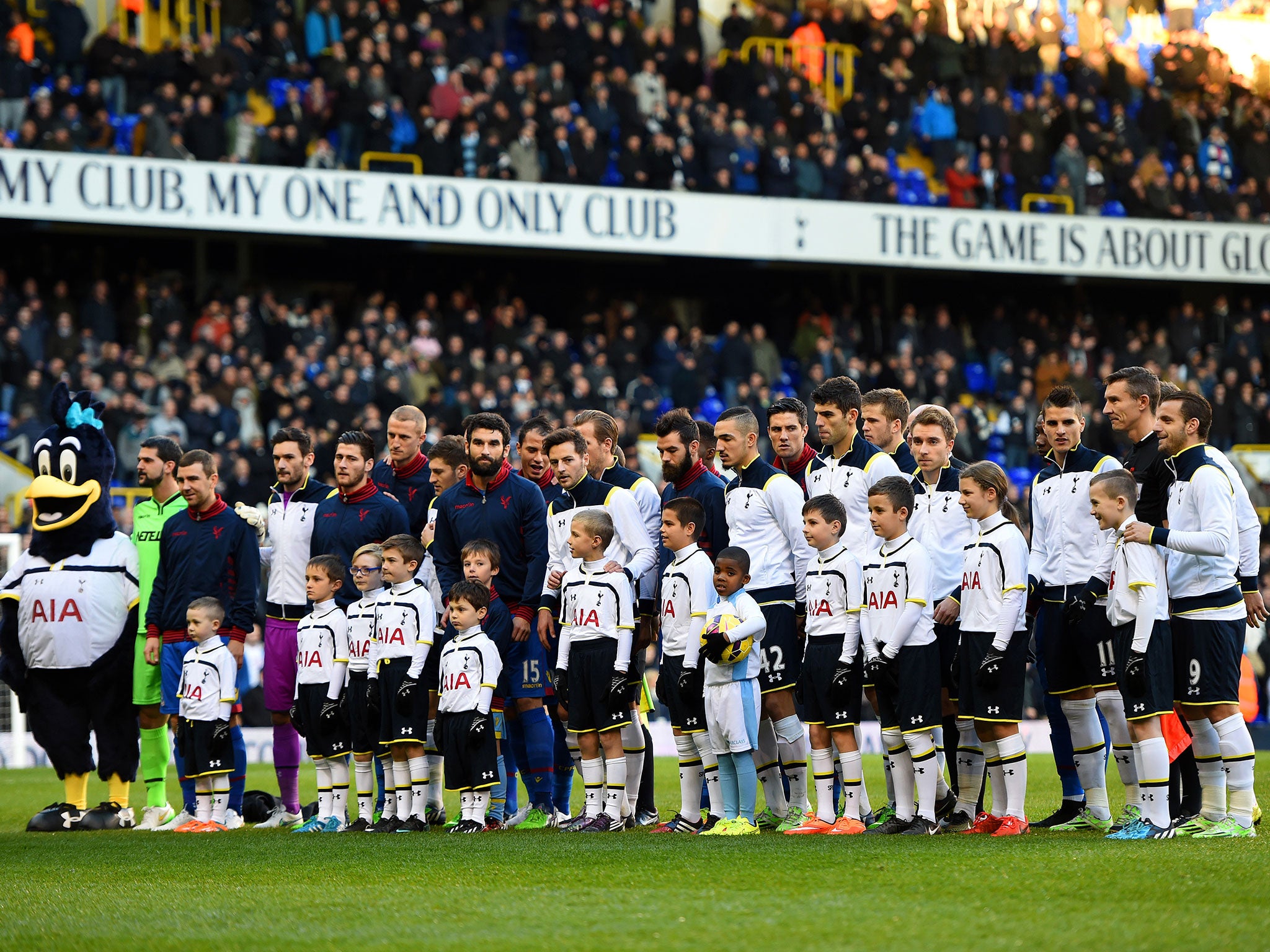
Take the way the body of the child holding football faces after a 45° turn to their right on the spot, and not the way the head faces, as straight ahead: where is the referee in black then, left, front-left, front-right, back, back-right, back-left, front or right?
back

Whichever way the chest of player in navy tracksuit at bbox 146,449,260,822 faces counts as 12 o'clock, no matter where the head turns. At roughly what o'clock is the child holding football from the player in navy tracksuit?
The child holding football is roughly at 9 o'clock from the player in navy tracksuit.

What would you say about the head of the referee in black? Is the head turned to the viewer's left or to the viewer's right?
to the viewer's left

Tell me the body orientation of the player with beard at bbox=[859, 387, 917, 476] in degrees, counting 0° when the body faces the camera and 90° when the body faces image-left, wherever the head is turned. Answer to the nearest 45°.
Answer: approximately 45°

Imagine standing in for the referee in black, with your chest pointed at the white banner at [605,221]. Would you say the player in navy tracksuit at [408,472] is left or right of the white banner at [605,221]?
left
